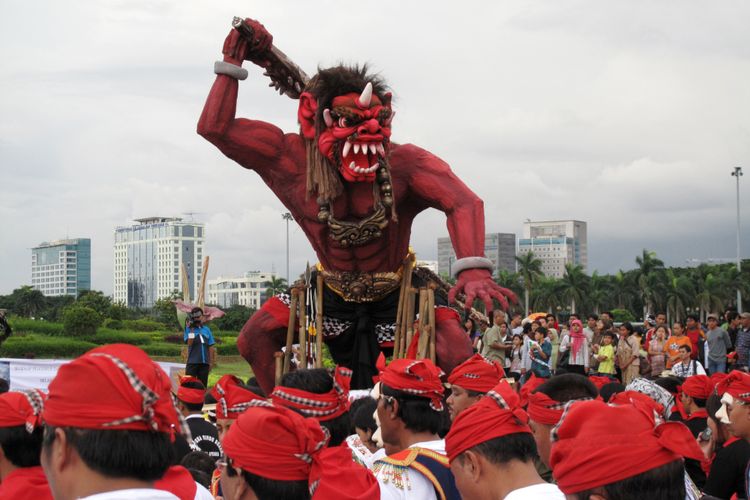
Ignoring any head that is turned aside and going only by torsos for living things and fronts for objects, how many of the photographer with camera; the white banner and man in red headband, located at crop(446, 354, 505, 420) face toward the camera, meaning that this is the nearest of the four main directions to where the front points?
2

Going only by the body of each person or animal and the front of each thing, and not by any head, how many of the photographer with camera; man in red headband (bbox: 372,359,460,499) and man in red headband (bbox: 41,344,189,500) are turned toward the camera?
1

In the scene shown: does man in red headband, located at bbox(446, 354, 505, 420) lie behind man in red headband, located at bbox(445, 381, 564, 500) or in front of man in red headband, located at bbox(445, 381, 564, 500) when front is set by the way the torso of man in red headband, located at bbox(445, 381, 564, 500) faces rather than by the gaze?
in front

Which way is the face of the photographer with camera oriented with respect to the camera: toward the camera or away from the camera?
toward the camera

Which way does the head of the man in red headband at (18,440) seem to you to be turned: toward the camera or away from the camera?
away from the camera

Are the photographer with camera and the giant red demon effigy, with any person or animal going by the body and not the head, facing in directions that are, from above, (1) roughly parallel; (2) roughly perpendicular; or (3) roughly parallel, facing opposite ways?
roughly parallel

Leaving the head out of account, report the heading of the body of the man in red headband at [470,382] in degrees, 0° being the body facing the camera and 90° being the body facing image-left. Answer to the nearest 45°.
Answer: approximately 90°

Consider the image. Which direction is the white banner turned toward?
toward the camera

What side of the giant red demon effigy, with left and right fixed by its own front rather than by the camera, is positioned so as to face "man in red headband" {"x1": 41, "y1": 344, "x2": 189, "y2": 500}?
front

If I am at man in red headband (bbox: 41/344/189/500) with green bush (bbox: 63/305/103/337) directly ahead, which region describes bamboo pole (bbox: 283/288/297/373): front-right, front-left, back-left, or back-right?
front-right

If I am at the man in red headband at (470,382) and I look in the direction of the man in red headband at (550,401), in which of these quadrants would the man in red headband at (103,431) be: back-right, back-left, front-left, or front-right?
front-right

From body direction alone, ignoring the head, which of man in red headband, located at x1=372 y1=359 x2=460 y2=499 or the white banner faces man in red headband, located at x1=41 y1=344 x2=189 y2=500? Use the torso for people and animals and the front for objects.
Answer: the white banner

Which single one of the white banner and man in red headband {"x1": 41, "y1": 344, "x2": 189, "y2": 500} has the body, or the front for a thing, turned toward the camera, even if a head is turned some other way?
the white banner

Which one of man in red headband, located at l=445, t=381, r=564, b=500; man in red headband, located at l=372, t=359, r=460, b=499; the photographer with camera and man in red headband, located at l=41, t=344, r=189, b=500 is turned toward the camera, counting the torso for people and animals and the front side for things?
the photographer with camera

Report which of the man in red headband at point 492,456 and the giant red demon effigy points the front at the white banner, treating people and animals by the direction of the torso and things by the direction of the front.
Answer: the man in red headband

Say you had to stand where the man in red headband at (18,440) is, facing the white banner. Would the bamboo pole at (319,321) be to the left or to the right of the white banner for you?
right
